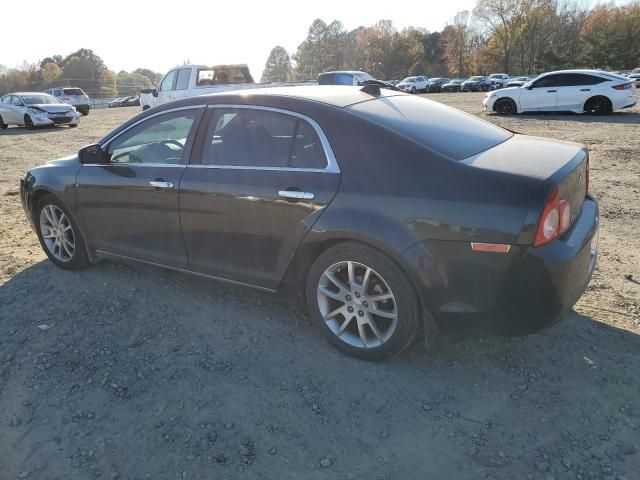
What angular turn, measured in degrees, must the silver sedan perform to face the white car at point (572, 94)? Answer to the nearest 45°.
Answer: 0° — it already faces it

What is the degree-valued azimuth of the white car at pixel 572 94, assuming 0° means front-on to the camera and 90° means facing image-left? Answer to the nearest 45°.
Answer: approximately 90°

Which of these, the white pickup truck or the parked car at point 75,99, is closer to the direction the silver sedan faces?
the white pickup truck

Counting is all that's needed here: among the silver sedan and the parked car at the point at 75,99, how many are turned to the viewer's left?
0

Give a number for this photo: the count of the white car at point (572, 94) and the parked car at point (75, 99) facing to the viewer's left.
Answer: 1

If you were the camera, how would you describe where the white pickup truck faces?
facing away from the viewer and to the left of the viewer

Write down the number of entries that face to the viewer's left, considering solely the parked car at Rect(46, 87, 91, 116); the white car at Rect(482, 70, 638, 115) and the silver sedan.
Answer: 1

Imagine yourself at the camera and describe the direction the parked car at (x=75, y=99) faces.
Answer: facing away from the viewer and to the left of the viewer

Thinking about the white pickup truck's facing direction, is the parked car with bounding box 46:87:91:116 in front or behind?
in front

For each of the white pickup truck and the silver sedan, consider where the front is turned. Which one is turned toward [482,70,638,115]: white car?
the silver sedan

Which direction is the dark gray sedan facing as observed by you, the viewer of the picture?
facing away from the viewer and to the left of the viewer

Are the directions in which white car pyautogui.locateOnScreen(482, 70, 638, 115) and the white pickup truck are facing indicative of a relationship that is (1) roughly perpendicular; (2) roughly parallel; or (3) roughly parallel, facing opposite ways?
roughly parallel

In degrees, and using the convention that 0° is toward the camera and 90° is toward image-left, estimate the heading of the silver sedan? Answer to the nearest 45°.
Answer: approximately 315°

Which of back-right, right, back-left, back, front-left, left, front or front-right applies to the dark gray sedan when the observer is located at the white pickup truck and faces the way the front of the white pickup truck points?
back-left

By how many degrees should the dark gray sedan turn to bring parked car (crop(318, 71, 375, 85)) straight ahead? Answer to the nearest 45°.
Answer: approximately 45° to its right
